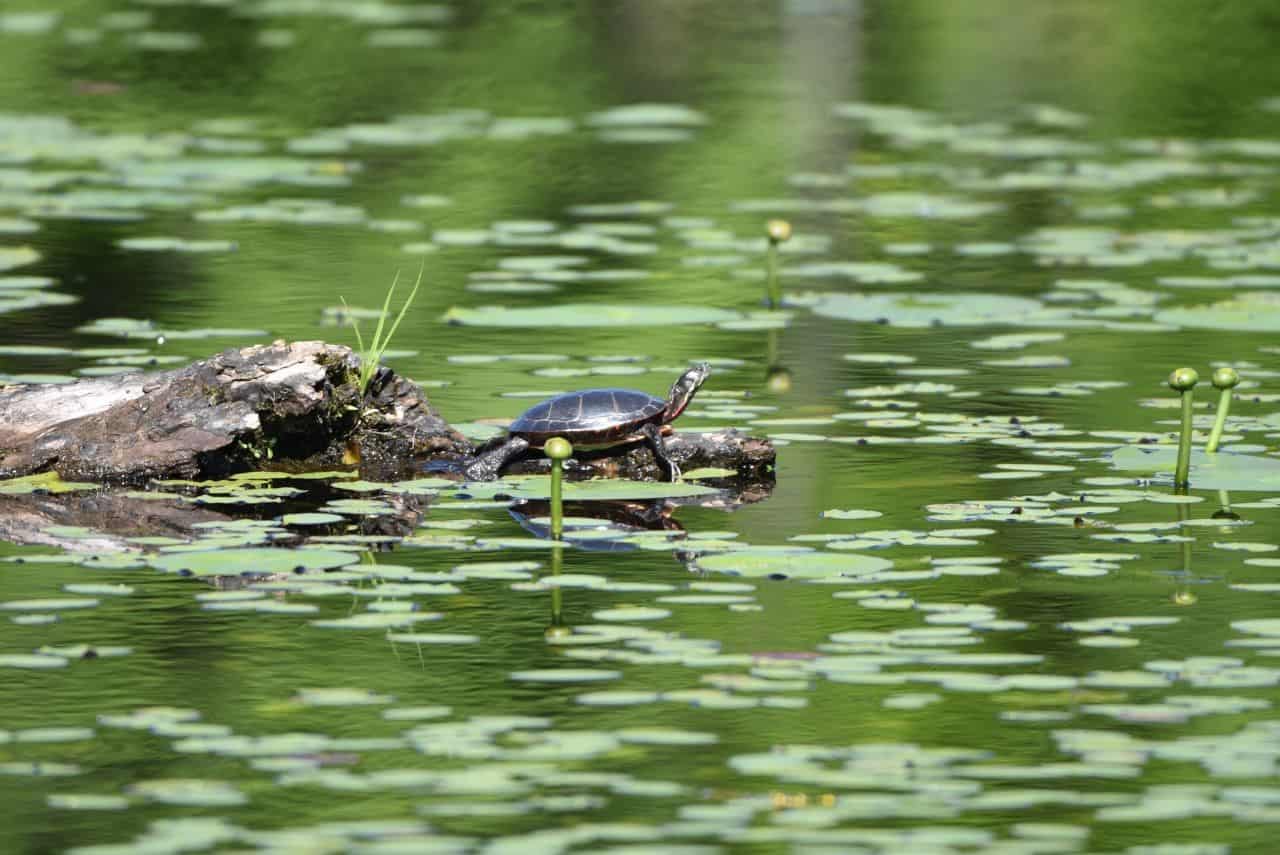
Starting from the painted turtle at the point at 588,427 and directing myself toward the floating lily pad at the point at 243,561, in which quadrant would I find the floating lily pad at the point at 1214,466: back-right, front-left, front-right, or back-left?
back-left

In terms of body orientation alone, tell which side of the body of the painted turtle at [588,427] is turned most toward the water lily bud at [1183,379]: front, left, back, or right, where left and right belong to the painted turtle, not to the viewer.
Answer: front

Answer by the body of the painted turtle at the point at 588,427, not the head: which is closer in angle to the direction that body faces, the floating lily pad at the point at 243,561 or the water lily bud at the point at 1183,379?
the water lily bud

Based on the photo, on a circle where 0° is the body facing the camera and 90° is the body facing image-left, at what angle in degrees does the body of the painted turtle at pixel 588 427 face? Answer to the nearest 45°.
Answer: approximately 270°

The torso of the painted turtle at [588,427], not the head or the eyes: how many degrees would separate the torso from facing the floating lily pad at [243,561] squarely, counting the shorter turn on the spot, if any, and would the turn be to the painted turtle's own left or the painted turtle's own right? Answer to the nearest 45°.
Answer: approximately 135° to the painted turtle's own right

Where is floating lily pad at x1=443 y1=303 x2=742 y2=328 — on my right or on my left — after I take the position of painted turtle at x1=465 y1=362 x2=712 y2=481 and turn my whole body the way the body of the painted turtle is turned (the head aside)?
on my left

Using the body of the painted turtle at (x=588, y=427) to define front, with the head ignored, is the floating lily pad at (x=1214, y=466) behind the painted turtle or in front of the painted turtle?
in front

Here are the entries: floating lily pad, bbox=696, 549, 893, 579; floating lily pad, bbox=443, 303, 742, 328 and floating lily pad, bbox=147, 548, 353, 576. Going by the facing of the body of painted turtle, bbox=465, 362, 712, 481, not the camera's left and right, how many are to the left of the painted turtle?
1

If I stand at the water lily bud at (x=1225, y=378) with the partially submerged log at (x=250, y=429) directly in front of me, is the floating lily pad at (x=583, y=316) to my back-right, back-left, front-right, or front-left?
front-right

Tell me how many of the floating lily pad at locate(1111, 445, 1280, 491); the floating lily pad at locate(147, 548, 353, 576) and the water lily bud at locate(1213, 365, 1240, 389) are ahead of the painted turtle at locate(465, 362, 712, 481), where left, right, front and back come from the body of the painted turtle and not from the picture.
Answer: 2

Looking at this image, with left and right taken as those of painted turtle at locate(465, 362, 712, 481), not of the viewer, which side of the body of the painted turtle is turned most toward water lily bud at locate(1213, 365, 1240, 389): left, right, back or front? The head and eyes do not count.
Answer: front

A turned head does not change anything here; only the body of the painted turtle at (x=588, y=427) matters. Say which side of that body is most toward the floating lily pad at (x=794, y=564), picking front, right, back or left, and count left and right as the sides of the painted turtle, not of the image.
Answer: right

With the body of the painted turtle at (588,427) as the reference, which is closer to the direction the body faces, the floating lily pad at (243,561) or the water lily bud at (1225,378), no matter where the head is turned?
the water lily bud

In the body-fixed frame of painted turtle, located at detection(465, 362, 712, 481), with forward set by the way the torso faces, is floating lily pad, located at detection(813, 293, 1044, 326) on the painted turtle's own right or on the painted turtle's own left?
on the painted turtle's own left
